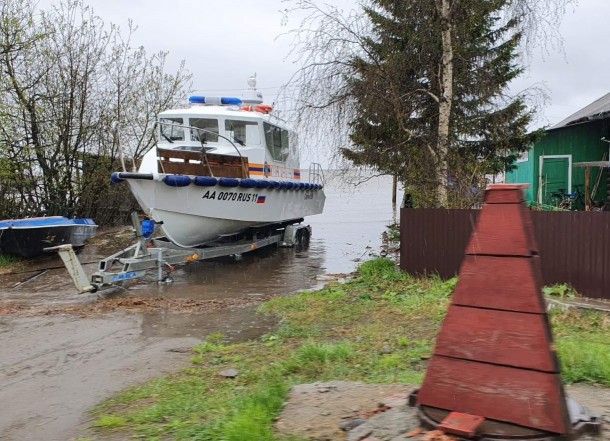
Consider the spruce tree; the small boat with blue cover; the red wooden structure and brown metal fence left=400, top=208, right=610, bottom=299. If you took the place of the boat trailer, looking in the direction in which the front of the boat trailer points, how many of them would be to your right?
1

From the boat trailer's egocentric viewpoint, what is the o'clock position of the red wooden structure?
The red wooden structure is roughly at 10 o'clock from the boat trailer.

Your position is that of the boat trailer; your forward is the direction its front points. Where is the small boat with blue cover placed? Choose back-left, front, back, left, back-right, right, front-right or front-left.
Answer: right

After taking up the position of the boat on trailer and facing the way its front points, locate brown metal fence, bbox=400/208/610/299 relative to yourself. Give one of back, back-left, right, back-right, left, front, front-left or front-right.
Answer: left

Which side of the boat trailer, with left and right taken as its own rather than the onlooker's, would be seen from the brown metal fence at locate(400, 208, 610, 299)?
left

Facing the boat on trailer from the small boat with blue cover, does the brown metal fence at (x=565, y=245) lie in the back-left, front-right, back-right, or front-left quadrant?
front-right

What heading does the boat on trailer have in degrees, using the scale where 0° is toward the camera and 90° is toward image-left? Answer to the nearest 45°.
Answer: approximately 45°

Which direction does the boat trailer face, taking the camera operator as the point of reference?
facing the viewer and to the left of the viewer

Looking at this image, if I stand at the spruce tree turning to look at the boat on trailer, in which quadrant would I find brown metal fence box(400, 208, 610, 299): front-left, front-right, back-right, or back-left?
front-left

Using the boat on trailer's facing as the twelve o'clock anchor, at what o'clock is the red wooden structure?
The red wooden structure is roughly at 10 o'clock from the boat on trailer.
